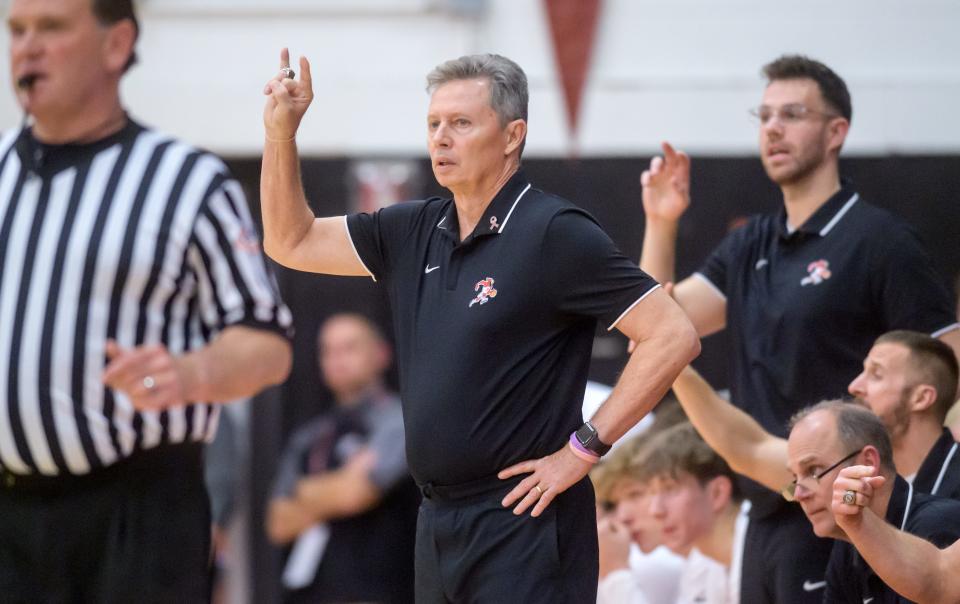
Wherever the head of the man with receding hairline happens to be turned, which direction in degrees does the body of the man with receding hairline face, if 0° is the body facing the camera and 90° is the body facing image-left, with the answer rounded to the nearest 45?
approximately 45°

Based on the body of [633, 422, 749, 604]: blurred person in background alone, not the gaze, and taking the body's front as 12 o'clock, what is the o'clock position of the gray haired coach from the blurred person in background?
The gray haired coach is roughly at 11 o'clock from the blurred person in background.

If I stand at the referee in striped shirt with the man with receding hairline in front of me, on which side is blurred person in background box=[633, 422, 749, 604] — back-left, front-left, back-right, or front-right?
front-left

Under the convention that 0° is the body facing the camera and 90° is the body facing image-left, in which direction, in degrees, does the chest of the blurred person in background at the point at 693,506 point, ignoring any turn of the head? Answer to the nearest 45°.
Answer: approximately 45°

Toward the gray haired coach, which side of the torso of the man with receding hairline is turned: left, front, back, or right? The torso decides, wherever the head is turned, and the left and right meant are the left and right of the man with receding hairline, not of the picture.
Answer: front

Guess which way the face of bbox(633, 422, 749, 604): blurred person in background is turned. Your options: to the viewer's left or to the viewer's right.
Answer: to the viewer's left

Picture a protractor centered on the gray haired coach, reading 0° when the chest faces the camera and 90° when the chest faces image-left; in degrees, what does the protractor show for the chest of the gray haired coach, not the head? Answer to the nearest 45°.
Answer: approximately 45°

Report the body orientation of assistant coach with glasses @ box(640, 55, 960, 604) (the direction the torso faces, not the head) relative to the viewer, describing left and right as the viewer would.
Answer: facing the viewer and to the left of the viewer

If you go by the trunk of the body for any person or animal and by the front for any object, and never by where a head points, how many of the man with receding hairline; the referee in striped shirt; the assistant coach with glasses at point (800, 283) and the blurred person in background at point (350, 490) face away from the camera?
0

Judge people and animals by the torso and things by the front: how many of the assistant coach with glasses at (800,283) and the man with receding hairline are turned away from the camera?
0

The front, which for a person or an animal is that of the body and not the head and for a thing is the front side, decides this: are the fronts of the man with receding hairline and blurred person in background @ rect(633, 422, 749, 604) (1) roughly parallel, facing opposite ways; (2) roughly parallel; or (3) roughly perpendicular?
roughly parallel

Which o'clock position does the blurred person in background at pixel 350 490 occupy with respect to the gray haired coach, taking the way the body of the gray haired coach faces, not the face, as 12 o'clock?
The blurred person in background is roughly at 4 o'clock from the gray haired coach.

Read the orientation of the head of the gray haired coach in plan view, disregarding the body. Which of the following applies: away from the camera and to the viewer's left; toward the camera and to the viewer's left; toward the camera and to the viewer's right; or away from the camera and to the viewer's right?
toward the camera and to the viewer's left

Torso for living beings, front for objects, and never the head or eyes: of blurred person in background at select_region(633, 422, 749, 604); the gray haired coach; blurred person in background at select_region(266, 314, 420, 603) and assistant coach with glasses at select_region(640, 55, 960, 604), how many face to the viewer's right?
0

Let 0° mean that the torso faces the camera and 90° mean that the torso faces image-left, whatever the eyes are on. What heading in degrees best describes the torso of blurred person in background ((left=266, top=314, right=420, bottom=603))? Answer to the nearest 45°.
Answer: approximately 45°

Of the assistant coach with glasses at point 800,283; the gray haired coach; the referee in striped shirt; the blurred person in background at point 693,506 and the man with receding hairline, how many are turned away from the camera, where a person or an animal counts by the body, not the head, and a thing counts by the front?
0
